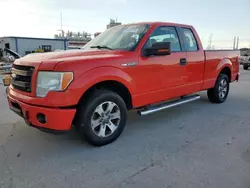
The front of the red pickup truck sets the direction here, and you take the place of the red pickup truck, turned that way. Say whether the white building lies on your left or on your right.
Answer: on your right

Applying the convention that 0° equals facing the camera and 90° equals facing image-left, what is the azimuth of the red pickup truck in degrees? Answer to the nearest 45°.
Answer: approximately 45°
